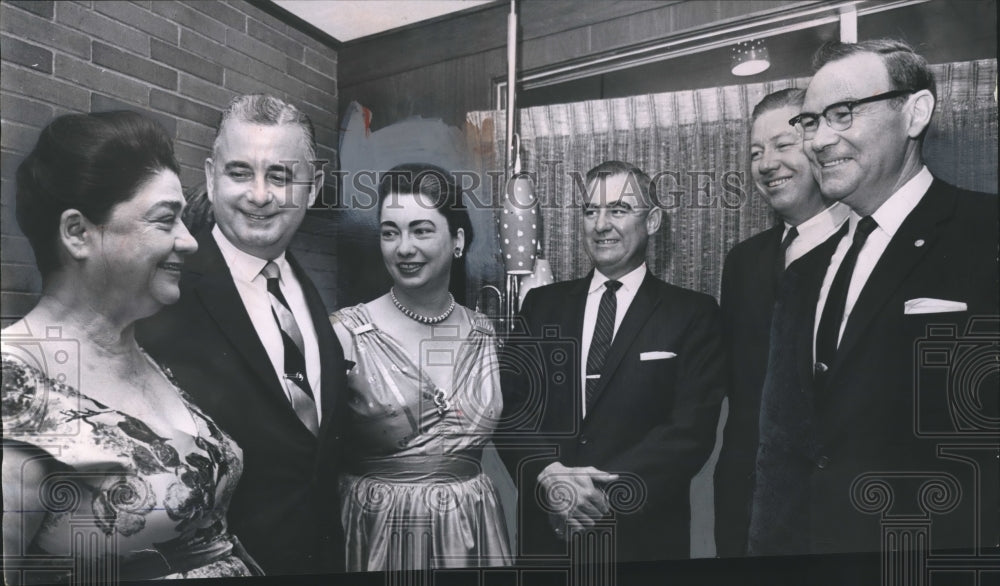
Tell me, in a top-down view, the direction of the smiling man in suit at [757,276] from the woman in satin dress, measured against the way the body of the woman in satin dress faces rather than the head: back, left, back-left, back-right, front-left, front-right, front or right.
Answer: left

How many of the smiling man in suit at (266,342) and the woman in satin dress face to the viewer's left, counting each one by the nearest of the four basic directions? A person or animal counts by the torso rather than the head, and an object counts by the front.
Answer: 0

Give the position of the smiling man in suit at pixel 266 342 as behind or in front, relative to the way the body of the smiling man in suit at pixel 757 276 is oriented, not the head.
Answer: in front

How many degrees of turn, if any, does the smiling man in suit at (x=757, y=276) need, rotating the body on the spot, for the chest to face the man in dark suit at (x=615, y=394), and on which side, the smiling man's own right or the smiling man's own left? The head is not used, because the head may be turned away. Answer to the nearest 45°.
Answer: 0° — they already face them

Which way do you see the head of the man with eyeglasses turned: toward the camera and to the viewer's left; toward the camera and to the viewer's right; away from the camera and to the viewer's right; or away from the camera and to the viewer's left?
toward the camera and to the viewer's left

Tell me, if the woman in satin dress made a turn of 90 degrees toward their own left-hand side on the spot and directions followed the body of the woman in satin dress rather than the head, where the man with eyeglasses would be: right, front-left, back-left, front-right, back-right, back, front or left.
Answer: front

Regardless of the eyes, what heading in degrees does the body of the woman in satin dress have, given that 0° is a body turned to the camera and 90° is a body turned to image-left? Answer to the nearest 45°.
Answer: approximately 0°

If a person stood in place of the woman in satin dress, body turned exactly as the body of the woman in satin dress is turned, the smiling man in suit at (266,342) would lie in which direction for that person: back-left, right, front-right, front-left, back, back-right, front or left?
right

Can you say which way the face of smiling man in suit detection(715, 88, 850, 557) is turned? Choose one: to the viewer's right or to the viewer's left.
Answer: to the viewer's left

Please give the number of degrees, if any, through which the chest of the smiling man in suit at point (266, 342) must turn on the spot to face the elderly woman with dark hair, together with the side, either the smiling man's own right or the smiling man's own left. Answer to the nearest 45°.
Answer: approximately 135° to the smiling man's own right

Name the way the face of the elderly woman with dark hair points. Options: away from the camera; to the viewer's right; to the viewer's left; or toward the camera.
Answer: to the viewer's right

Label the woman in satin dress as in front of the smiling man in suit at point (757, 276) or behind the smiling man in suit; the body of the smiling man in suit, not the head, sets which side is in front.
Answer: in front

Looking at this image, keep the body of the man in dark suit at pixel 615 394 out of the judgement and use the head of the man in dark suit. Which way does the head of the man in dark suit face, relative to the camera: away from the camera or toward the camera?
toward the camera

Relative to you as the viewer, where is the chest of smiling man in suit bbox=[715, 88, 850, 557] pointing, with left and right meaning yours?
facing the viewer and to the left of the viewer

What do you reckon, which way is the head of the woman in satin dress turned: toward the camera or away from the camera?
toward the camera
